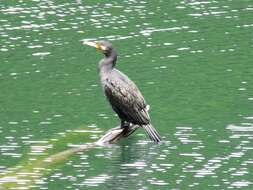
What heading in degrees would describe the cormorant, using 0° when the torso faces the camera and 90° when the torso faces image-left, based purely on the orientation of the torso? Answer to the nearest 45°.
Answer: approximately 90°
